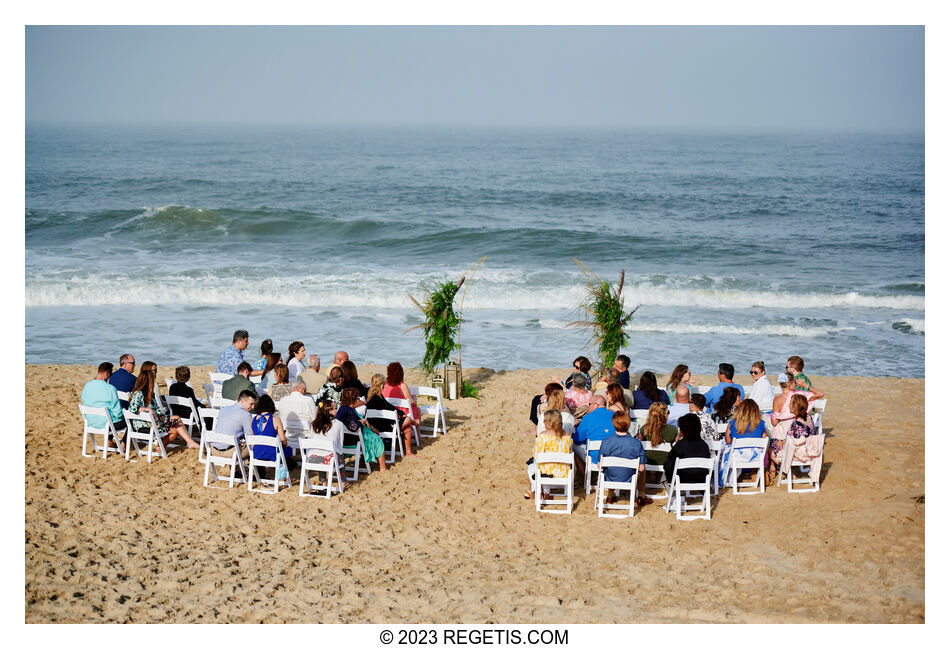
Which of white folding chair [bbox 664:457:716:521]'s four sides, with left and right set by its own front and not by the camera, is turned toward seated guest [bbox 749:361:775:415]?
front

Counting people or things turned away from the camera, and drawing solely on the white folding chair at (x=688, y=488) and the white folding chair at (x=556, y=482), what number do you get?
2

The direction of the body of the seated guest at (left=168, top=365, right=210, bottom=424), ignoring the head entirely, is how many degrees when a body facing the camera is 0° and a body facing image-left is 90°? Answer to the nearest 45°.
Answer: approximately 225°

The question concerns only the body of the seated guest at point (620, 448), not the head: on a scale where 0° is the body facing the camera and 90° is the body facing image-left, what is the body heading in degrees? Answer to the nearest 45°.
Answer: approximately 180°

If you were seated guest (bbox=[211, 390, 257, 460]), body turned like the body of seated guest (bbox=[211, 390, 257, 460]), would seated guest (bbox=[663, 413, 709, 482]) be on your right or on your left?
on your right

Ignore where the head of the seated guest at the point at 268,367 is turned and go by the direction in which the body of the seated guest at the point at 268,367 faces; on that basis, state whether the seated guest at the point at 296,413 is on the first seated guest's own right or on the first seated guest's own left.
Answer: on the first seated guest's own right

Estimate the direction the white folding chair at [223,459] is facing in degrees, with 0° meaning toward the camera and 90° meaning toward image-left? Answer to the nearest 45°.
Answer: approximately 225°

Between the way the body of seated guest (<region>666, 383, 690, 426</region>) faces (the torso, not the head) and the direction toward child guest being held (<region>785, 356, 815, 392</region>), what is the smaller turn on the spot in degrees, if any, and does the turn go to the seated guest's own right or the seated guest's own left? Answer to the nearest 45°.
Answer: approximately 90° to the seated guest's own right

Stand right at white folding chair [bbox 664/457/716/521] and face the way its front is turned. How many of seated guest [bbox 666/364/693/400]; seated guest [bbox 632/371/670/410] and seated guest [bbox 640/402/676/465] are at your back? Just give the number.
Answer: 0

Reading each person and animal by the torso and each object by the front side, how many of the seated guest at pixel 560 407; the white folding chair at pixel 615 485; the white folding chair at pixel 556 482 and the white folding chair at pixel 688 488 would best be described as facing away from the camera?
4

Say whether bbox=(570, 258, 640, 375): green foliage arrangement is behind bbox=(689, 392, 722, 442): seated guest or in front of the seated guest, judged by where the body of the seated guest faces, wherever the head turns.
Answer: in front

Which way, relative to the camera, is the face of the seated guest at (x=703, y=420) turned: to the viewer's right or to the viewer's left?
to the viewer's left

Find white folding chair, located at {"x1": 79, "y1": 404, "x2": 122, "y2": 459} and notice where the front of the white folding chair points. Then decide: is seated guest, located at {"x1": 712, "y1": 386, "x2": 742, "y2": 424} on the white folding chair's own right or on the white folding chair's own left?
on the white folding chair's own right

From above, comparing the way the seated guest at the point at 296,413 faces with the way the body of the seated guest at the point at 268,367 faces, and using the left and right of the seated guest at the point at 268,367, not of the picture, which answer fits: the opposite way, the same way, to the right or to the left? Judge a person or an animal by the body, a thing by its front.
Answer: the same way

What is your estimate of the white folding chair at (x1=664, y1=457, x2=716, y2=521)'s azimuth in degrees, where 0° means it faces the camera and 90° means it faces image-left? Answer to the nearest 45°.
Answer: approximately 180°

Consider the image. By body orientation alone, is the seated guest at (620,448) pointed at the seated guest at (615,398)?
yes

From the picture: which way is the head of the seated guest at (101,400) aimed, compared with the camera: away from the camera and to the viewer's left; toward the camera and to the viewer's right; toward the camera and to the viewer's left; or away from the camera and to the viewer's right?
away from the camera and to the viewer's right

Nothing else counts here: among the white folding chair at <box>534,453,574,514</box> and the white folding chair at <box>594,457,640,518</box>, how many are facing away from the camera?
2

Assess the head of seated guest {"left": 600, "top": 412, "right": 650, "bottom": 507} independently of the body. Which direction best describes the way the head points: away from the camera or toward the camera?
away from the camera

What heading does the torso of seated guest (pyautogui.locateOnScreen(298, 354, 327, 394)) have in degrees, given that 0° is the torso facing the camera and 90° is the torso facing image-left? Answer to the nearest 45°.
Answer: approximately 225°

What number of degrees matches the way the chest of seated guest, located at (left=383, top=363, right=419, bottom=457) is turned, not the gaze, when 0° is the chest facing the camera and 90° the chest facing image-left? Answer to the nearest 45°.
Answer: approximately 225°

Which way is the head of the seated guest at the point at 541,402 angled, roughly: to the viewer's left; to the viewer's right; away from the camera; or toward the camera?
away from the camera
